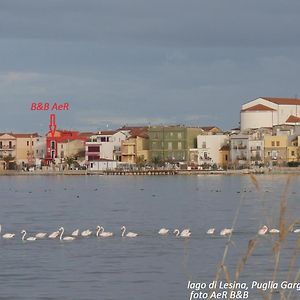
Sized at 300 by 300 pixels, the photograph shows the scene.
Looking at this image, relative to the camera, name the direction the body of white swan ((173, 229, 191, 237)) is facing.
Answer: to the viewer's left
